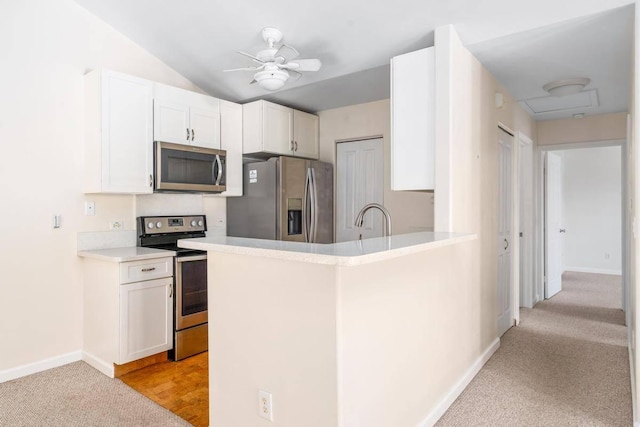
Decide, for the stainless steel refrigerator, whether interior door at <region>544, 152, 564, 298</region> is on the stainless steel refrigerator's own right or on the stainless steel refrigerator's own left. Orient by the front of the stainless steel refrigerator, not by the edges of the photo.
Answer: on the stainless steel refrigerator's own left

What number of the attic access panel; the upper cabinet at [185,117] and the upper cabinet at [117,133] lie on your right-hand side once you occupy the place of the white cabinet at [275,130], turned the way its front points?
2

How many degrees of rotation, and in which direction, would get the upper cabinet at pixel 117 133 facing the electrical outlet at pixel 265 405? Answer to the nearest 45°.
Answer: approximately 45° to its right

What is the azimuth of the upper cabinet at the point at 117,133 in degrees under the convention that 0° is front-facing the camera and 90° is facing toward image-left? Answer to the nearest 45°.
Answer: approximately 315°

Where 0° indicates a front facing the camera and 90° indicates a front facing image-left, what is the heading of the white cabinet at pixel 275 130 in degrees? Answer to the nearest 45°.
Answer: approximately 315°

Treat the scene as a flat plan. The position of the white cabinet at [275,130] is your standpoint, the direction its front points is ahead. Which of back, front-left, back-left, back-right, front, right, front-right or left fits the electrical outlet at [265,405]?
front-right

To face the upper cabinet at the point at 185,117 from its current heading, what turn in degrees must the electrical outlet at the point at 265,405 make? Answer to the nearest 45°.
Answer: approximately 135° to its right

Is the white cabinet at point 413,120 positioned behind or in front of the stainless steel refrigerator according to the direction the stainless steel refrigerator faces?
in front
